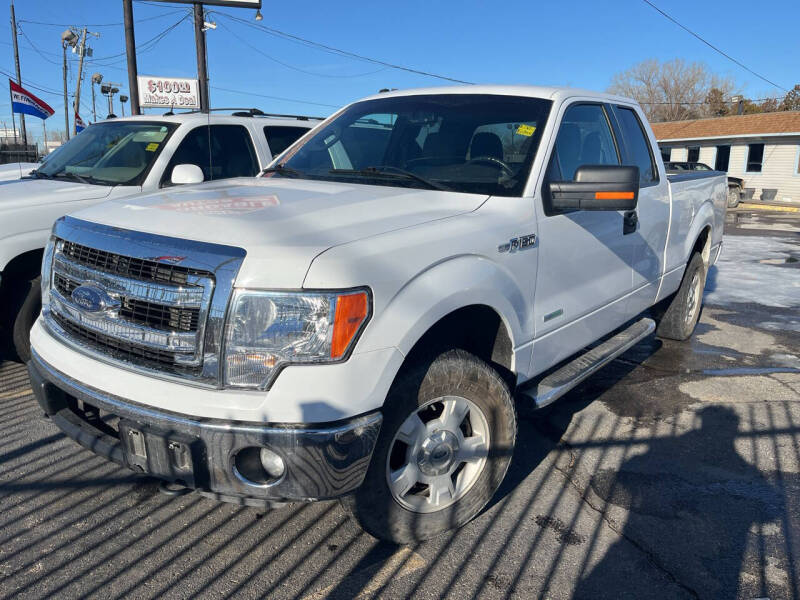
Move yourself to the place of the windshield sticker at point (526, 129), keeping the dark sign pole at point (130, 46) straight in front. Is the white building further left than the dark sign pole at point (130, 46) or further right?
right

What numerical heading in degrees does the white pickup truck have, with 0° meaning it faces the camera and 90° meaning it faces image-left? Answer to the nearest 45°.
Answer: approximately 45°

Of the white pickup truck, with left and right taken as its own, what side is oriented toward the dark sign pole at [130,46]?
right

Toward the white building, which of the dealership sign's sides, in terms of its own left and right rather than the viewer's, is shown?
left

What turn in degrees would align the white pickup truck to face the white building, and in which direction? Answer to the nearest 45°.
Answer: approximately 180°

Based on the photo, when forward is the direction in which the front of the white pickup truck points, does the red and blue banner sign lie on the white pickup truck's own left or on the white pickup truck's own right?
on the white pickup truck's own right

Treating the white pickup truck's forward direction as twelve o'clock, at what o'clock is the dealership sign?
The dealership sign is roughly at 4 o'clock from the white pickup truck.
